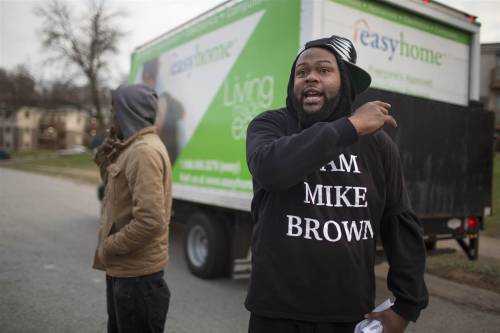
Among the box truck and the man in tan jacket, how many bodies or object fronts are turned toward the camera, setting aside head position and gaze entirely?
0

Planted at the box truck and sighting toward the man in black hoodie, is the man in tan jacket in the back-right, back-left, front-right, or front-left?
front-right

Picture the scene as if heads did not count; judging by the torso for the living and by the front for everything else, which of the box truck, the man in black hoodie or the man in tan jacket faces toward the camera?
the man in black hoodie

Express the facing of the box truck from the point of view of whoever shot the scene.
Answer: facing away from the viewer and to the left of the viewer

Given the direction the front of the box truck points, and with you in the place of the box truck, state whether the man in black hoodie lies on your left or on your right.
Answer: on your left

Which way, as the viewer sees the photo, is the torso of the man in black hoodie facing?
toward the camera

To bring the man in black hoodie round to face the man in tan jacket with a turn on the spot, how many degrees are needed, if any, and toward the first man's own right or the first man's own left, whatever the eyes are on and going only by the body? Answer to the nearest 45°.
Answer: approximately 135° to the first man's own right

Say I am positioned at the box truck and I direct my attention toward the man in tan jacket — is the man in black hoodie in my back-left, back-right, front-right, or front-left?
front-left

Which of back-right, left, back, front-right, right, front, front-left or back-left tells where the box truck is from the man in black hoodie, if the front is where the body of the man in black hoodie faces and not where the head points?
back

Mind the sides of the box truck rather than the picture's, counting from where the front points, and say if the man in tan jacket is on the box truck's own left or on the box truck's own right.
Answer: on the box truck's own left
